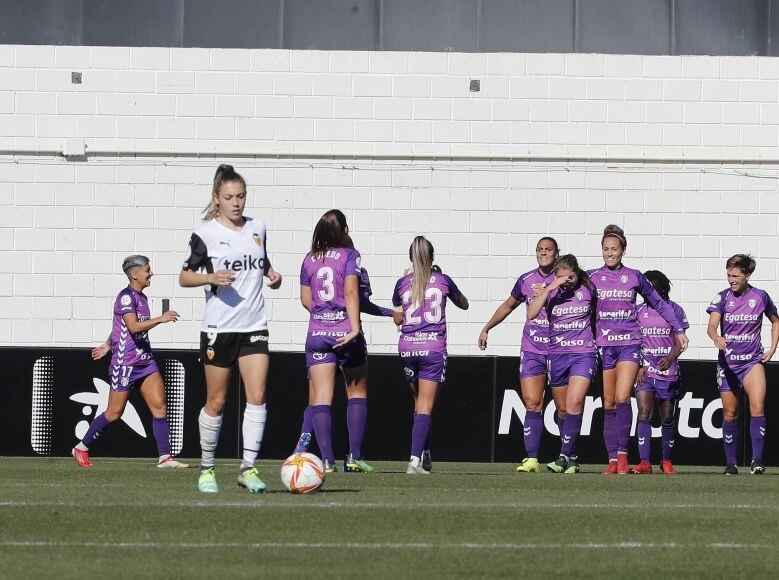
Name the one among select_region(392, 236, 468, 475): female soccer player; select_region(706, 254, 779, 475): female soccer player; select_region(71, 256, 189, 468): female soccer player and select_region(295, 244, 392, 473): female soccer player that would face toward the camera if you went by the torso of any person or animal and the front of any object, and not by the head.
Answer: select_region(706, 254, 779, 475): female soccer player

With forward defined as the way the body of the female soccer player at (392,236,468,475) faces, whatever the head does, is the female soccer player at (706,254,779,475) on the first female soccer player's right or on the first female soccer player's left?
on the first female soccer player's right

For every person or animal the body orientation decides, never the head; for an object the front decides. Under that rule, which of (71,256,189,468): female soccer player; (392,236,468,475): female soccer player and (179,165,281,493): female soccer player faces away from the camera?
(392,236,468,475): female soccer player

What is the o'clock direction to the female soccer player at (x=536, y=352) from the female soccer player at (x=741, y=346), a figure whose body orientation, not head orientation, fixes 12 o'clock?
the female soccer player at (x=536, y=352) is roughly at 2 o'clock from the female soccer player at (x=741, y=346).

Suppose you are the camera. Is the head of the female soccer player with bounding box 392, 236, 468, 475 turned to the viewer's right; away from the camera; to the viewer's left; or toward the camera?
away from the camera

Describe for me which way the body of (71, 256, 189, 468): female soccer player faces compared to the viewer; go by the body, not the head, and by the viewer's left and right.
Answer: facing to the right of the viewer

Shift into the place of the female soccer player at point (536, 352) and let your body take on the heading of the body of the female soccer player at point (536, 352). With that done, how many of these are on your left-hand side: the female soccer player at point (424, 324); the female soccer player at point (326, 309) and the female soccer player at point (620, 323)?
1

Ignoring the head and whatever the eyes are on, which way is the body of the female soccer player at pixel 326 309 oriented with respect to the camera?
away from the camera

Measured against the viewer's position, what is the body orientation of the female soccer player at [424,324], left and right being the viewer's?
facing away from the viewer

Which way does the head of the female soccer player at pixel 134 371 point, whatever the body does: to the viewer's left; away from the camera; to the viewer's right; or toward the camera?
to the viewer's right
